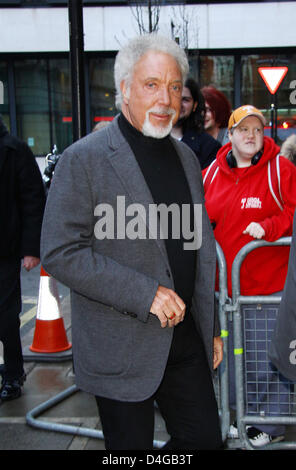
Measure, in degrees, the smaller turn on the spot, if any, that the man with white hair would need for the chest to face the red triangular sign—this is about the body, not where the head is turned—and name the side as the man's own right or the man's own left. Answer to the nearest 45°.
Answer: approximately 135° to the man's own left

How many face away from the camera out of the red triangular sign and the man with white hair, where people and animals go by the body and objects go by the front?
0

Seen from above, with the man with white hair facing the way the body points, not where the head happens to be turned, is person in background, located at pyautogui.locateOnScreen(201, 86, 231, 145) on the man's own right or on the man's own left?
on the man's own left

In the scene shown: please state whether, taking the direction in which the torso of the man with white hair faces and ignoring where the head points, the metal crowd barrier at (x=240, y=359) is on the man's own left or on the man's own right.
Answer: on the man's own left

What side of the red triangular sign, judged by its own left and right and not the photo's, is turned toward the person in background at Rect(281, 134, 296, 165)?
front

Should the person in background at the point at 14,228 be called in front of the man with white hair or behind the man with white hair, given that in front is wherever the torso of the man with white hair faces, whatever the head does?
behind

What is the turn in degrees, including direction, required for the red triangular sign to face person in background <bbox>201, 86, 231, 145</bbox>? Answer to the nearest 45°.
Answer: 0° — it already faces them

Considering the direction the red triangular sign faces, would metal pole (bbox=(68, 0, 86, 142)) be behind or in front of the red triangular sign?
in front

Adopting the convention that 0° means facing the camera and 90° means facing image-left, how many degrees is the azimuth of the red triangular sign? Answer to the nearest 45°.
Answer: approximately 0°

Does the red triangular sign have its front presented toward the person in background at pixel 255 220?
yes

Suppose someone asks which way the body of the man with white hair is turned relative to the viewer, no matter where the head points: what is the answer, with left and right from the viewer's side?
facing the viewer and to the right of the viewer
